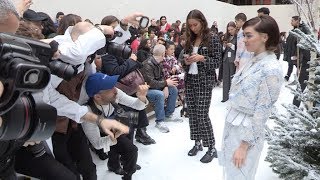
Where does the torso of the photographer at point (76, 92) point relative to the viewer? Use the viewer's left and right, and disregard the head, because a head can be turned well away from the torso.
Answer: facing to the right of the viewer

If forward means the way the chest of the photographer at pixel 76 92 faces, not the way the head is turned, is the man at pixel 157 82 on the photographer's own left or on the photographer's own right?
on the photographer's own left

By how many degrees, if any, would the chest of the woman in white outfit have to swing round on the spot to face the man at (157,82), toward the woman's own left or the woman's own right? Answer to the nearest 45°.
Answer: approximately 45° to the woman's own right

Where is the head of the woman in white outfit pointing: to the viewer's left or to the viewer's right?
to the viewer's left

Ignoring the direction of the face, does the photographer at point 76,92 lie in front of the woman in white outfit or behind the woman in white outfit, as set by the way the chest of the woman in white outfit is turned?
in front

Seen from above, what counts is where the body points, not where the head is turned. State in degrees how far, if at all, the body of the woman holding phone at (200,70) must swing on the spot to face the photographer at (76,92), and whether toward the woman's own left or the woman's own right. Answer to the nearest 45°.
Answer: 0° — they already face them
